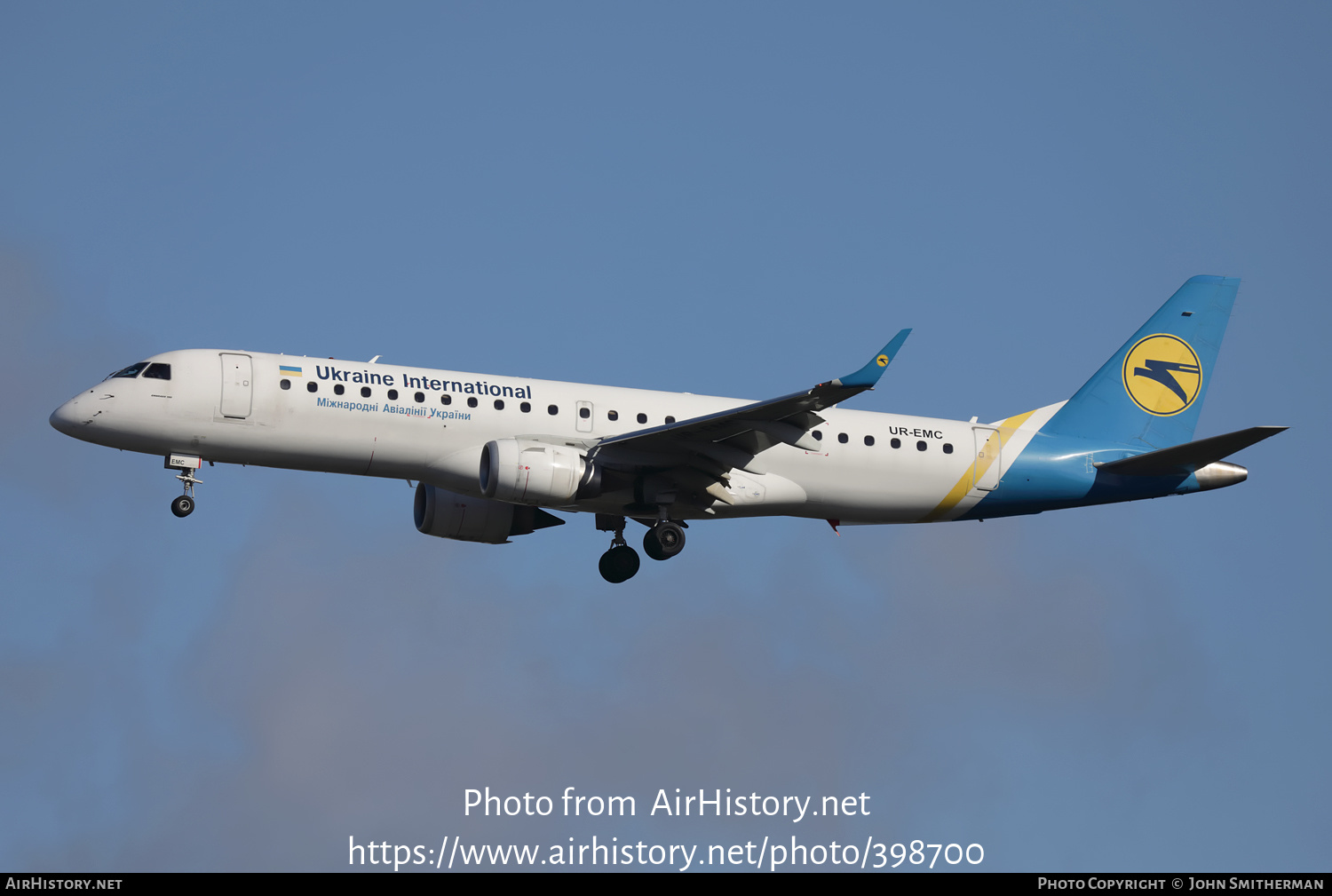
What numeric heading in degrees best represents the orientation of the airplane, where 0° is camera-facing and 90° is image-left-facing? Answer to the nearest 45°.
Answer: approximately 90°
